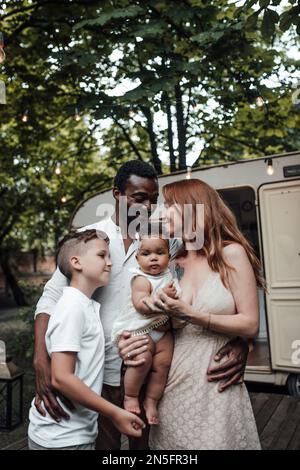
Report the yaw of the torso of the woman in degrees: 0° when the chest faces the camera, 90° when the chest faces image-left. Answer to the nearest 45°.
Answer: approximately 45°

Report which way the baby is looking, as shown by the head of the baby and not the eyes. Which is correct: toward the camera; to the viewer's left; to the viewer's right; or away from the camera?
toward the camera

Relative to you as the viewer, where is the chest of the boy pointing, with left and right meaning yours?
facing to the right of the viewer

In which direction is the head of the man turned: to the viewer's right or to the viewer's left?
to the viewer's right
